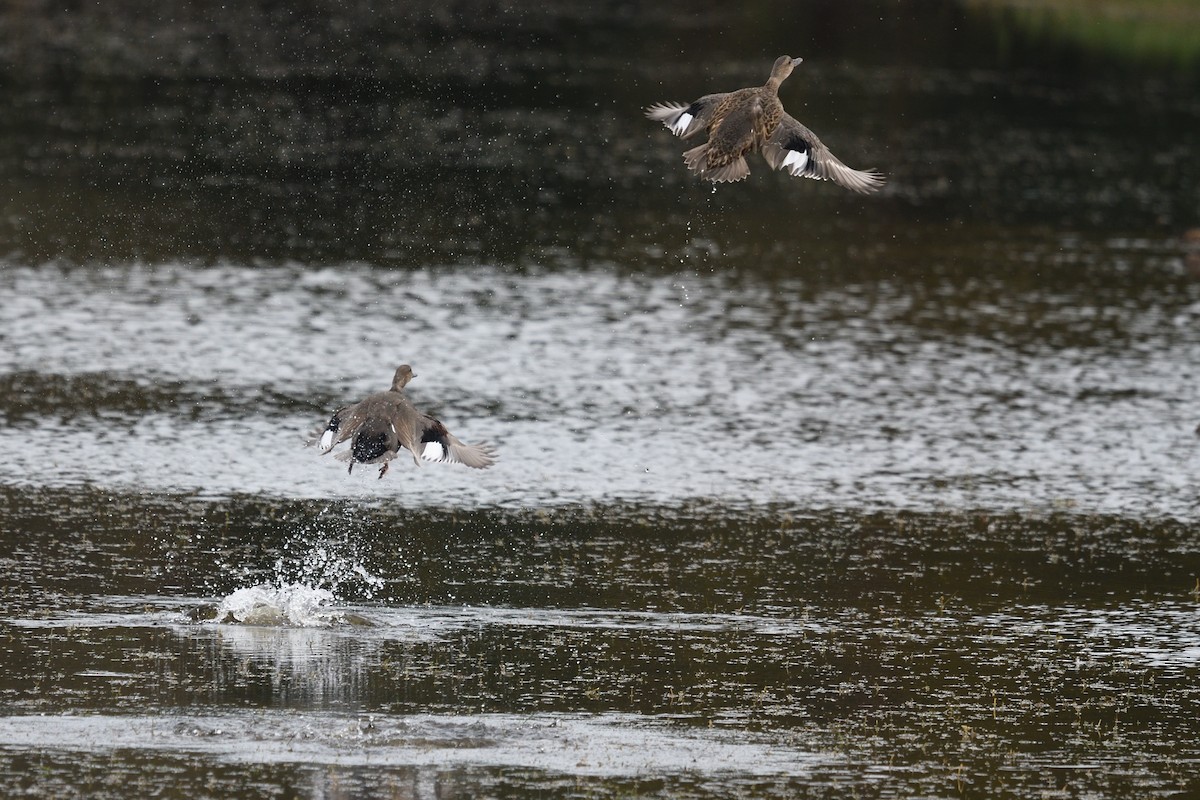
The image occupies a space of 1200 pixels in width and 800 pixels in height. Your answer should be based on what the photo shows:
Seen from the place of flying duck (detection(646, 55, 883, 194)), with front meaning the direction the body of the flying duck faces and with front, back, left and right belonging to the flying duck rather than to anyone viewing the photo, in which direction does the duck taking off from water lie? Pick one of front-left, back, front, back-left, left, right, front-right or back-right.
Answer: back-left

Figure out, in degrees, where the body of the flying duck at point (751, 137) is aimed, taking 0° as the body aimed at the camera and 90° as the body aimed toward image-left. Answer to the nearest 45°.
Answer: approximately 225°

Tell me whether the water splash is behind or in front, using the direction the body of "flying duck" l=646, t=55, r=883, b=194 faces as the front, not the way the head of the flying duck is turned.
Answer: behind
